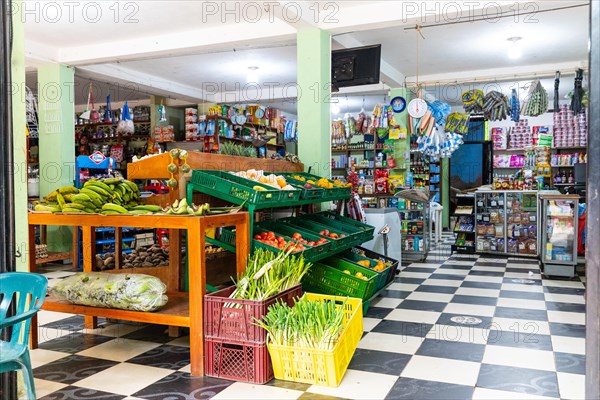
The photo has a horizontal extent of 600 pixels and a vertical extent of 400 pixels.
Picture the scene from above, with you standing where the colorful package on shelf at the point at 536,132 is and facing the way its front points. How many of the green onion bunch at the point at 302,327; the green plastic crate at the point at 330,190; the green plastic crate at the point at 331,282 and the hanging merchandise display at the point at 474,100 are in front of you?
4

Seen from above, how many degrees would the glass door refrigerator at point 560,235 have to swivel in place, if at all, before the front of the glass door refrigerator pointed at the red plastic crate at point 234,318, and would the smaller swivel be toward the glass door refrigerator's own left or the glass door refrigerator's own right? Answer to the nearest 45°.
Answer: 0° — it already faces it

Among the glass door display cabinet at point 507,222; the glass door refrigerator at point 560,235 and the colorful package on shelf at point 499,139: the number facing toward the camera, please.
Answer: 3

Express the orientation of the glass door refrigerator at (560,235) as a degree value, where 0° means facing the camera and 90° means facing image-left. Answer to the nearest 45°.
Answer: approximately 0°

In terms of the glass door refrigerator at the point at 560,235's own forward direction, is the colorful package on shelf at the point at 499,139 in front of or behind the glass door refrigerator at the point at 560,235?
behind

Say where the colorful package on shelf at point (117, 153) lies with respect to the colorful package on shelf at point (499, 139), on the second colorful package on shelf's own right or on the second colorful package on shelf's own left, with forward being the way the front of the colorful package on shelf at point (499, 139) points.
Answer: on the second colorful package on shelf's own right

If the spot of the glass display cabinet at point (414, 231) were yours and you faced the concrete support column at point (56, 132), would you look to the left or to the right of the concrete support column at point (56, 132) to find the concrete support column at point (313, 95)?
left

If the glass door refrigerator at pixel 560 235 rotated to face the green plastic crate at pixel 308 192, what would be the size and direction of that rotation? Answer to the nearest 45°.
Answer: approximately 45° to its right
